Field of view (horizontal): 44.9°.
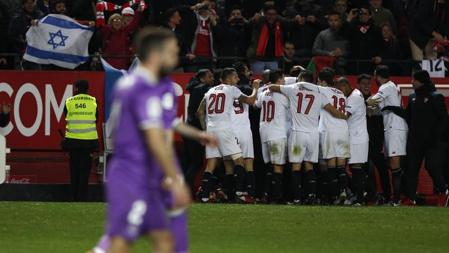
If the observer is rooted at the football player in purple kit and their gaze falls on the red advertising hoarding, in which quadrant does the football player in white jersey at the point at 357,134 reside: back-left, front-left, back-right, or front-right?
front-right

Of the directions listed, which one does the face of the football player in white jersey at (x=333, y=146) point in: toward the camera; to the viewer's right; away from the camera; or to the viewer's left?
away from the camera

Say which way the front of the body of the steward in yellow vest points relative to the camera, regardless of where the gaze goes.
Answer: away from the camera

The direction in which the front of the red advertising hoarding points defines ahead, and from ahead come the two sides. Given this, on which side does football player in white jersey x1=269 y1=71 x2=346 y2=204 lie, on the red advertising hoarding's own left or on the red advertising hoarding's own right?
on the red advertising hoarding's own left

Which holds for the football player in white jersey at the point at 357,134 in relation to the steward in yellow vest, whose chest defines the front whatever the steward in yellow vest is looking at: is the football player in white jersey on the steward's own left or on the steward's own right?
on the steward's own right

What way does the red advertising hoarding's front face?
toward the camera

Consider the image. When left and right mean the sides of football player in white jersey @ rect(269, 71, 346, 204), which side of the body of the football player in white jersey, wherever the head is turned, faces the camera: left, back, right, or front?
back
